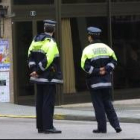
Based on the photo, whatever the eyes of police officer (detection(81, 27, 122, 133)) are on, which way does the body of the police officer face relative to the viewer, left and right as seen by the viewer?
facing away from the viewer and to the left of the viewer

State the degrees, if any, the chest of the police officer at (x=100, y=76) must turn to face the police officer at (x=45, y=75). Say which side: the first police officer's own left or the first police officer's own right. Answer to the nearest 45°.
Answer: approximately 45° to the first police officer's own left
